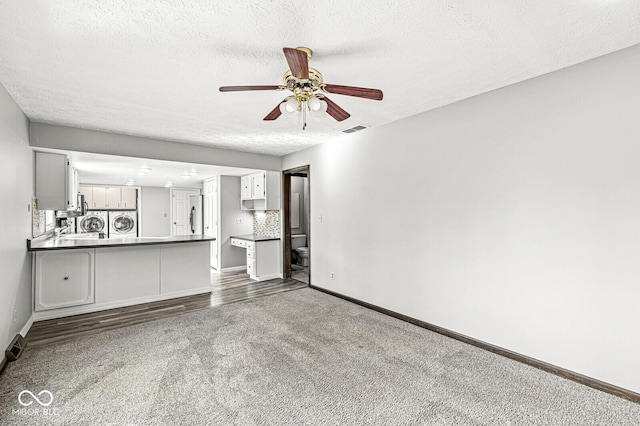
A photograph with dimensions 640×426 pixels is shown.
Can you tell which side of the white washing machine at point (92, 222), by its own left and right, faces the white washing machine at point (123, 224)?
left

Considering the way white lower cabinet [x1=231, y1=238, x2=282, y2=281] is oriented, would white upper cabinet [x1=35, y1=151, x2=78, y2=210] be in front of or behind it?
in front

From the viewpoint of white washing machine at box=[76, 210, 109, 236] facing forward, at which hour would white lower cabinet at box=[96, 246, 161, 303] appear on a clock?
The white lower cabinet is roughly at 12 o'clock from the white washing machine.

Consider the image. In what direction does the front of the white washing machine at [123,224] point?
toward the camera

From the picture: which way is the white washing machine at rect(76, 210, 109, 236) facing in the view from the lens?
facing the viewer

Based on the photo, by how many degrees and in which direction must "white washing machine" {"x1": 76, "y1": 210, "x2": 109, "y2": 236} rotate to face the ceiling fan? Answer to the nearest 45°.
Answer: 0° — it already faces it

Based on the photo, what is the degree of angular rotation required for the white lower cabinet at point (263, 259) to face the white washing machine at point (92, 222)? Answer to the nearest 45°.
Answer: approximately 90° to its right

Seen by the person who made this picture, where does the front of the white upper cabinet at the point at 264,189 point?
facing the viewer and to the left of the viewer

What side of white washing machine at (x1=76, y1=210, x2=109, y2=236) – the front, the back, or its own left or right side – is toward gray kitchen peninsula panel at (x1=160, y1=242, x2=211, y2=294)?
front
